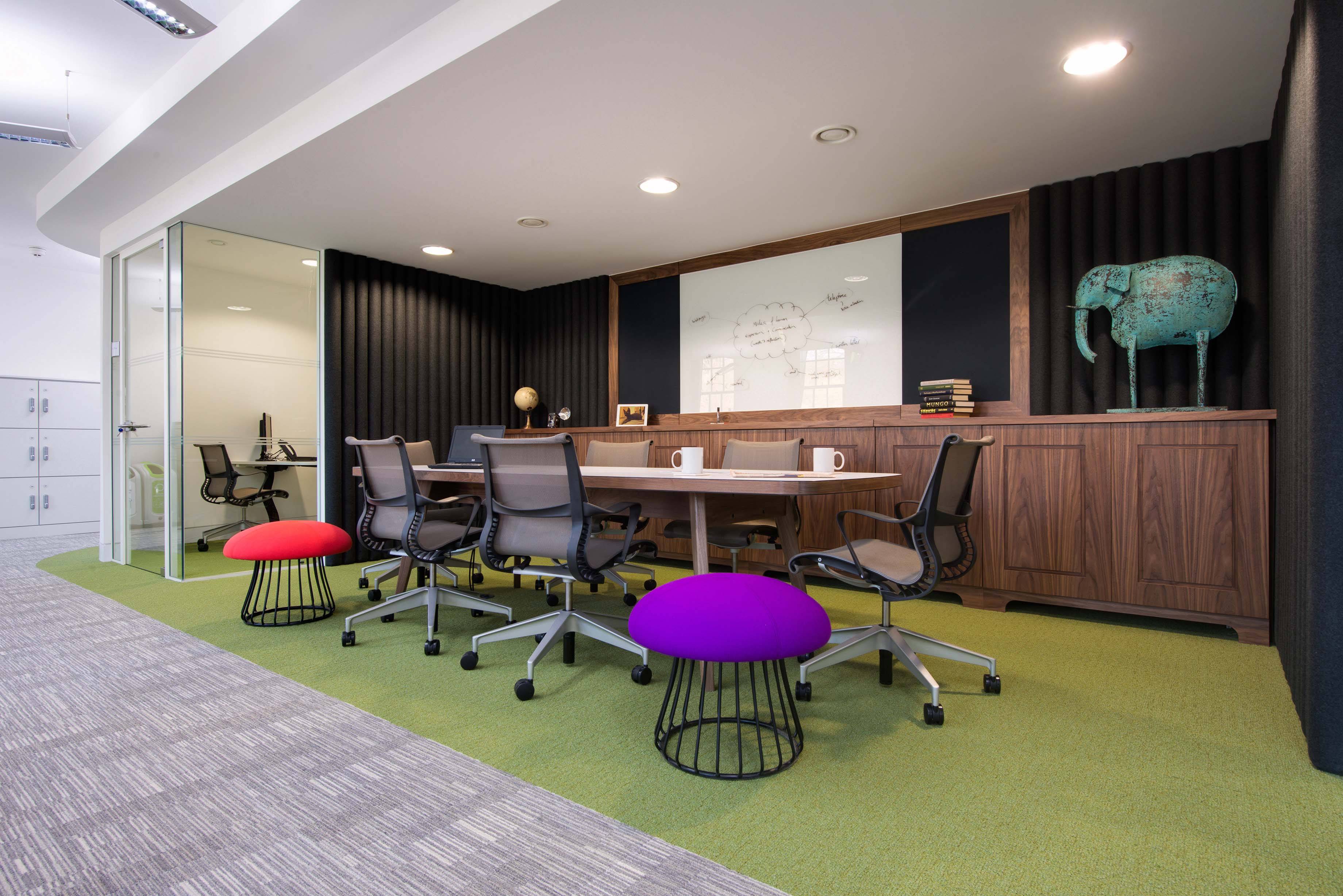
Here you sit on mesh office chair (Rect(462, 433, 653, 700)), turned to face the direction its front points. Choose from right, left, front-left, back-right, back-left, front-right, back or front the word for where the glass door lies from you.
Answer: left

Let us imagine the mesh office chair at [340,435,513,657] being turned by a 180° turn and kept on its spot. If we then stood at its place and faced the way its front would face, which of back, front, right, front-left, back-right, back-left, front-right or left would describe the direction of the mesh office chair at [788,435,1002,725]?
left

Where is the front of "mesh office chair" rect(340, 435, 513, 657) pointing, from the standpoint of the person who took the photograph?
facing away from the viewer and to the right of the viewer

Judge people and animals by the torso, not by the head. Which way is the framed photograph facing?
toward the camera

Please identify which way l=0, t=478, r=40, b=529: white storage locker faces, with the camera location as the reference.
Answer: facing the viewer

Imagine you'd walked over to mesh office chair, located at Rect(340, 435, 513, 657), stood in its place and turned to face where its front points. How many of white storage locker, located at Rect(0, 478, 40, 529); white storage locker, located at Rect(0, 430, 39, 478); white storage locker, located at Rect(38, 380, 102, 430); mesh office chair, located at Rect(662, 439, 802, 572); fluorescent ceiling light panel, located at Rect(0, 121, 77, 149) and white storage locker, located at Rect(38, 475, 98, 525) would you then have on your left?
5

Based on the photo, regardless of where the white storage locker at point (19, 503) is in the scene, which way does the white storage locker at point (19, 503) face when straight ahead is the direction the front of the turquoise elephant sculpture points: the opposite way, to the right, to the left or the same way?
the opposite way

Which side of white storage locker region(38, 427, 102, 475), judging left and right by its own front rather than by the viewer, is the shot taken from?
front

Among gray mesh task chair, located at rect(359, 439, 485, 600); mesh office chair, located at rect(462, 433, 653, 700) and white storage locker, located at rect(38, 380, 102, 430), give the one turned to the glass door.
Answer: the white storage locker

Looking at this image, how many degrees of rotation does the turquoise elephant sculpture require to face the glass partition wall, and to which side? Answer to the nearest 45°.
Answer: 0° — it already faces it

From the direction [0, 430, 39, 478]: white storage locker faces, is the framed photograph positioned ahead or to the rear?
ahead

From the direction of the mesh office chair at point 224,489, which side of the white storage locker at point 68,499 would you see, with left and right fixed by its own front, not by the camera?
front
